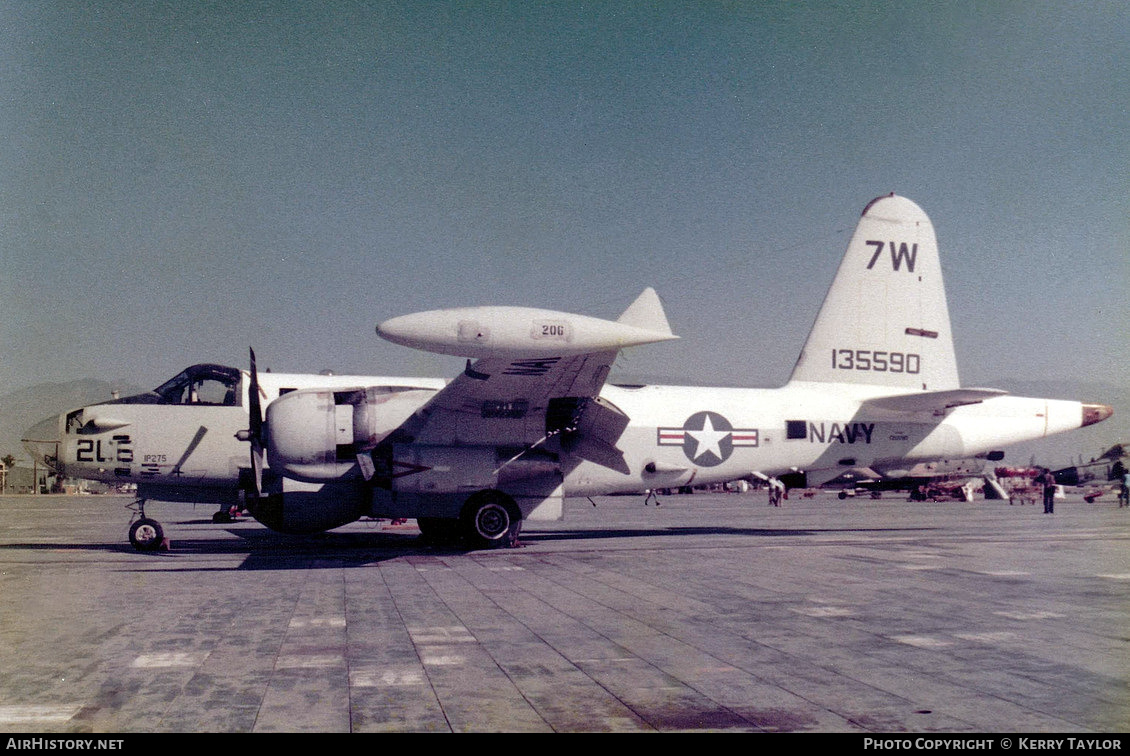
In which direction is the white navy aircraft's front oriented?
to the viewer's left
